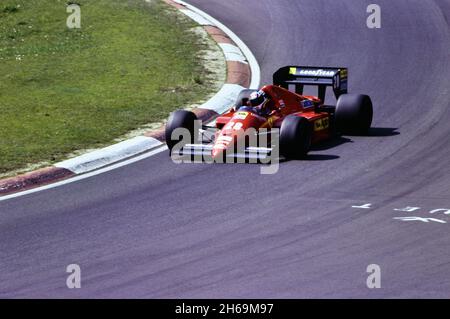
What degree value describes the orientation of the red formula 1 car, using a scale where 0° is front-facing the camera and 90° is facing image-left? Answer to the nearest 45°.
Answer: approximately 45°
